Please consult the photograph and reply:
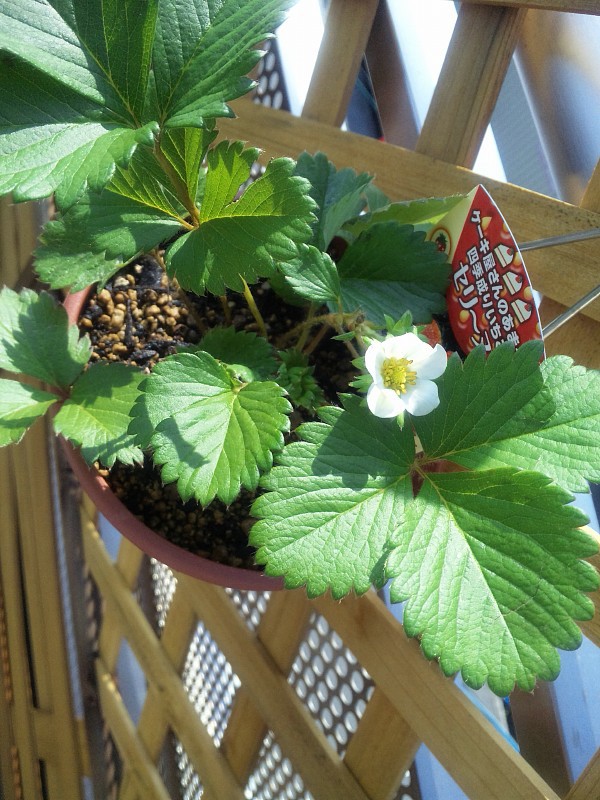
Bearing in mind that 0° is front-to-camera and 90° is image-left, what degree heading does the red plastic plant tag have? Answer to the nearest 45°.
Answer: approximately 0°
